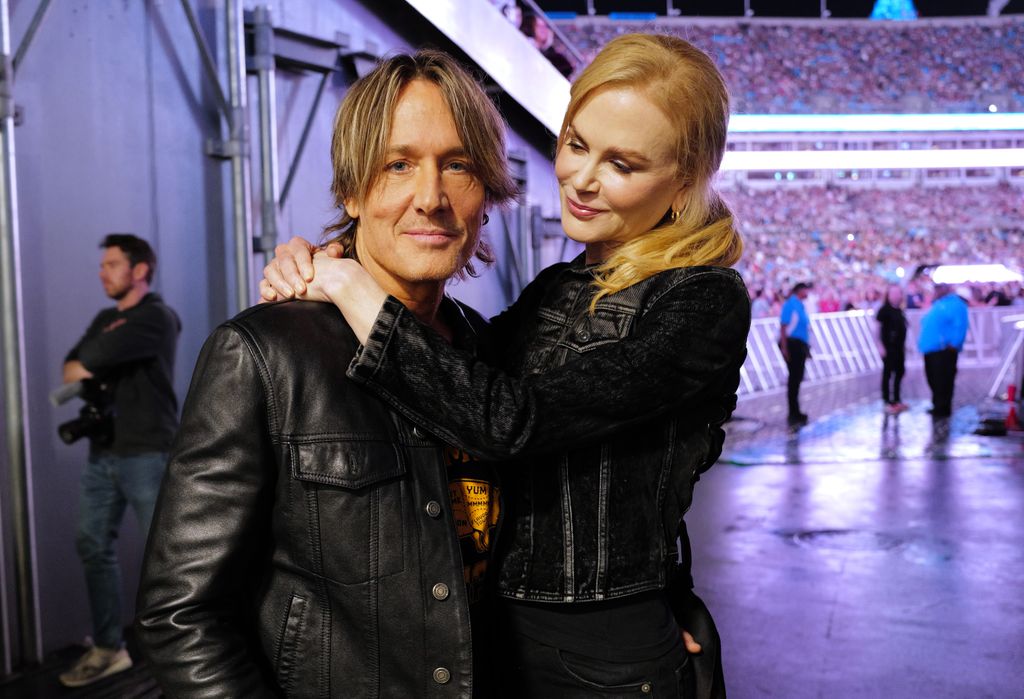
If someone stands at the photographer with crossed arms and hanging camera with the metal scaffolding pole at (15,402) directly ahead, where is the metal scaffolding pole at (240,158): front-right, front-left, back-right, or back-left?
back-right

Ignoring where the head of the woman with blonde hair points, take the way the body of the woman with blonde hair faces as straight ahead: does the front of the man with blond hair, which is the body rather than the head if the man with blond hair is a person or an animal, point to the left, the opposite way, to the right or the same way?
to the left

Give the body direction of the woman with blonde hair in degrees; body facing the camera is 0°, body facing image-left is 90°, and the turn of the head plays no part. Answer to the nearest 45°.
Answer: approximately 45°

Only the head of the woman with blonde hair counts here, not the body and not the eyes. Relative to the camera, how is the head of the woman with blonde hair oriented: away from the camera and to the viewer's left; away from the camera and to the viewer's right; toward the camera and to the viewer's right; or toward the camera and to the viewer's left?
toward the camera and to the viewer's left

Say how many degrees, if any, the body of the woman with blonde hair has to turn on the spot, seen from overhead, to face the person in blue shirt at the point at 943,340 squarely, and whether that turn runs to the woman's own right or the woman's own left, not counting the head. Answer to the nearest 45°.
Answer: approximately 180°
